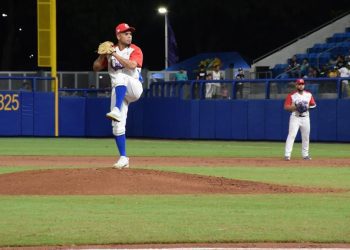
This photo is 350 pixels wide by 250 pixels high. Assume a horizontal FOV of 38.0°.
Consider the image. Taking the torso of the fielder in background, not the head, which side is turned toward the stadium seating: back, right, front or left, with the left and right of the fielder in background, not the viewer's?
back

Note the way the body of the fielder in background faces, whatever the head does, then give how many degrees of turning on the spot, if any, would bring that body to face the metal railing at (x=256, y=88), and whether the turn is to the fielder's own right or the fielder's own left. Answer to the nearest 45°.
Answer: approximately 180°

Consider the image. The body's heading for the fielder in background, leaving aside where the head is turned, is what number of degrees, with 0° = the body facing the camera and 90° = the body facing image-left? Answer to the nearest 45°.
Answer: approximately 0°

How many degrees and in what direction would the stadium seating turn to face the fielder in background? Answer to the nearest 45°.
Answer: approximately 45° to its left

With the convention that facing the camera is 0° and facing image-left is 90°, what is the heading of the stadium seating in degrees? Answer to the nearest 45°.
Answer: approximately 45°

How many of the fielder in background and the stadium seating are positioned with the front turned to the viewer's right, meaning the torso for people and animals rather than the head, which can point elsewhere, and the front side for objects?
0
